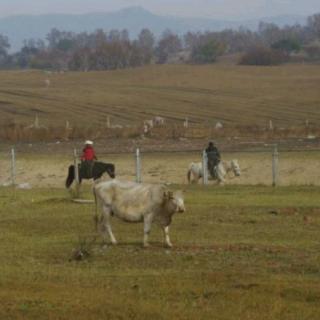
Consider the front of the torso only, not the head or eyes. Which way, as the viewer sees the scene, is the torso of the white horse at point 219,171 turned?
to the viewer's right

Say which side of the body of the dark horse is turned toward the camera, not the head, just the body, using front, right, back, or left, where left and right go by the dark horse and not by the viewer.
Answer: right

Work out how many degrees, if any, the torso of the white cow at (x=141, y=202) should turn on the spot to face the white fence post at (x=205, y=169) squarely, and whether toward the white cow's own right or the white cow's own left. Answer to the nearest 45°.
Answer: approximately 90° to the white cow's own left

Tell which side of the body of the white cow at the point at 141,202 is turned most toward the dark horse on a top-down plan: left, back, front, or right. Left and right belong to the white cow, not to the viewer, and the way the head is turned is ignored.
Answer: left

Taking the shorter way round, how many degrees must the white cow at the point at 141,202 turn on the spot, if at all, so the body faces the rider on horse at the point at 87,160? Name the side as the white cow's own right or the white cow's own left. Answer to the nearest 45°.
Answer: approximately 90° to the white cow's own left

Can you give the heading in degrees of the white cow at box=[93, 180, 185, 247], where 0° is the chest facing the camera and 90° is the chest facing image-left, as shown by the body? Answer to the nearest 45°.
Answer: approximately 270°
